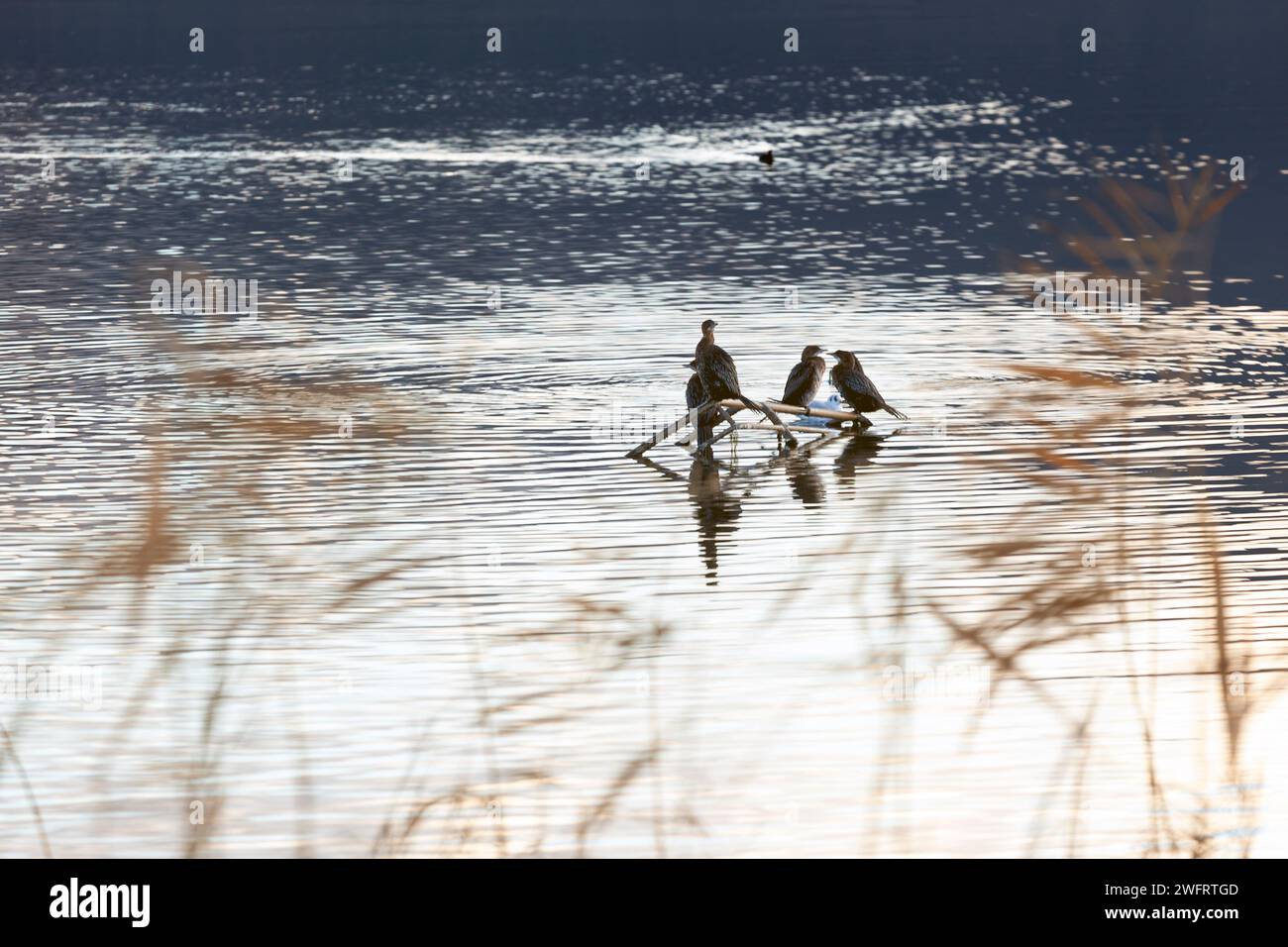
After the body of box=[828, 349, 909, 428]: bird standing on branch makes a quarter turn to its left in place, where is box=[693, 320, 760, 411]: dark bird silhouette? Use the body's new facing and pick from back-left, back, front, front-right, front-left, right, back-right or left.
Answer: front-right

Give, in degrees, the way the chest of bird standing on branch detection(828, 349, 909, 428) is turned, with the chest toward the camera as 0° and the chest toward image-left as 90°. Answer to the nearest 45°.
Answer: approximately 90°

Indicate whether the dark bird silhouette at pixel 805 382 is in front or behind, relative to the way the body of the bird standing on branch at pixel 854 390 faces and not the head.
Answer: in front

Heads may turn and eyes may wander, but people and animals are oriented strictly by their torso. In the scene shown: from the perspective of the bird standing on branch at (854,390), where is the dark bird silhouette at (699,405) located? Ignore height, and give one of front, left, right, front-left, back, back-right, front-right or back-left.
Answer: front-left
